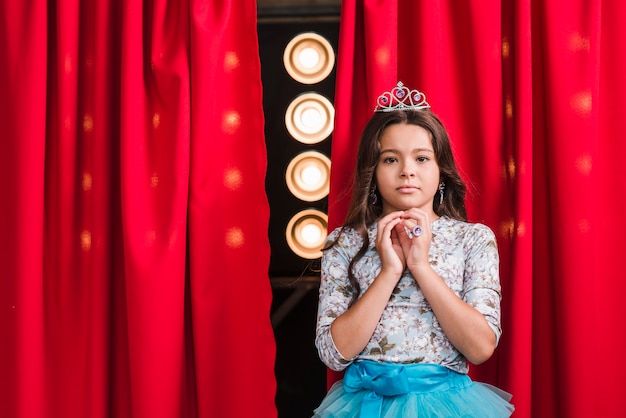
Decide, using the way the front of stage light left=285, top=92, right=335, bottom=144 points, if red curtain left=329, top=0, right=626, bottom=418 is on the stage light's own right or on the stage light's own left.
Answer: on the stage light's own left

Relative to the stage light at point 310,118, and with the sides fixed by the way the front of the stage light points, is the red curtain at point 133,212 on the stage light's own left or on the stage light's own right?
on the stage light's own right

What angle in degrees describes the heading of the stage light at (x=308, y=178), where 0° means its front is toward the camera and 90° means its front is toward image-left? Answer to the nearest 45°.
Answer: approximately 0°

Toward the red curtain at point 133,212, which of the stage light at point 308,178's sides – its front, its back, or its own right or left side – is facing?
right
